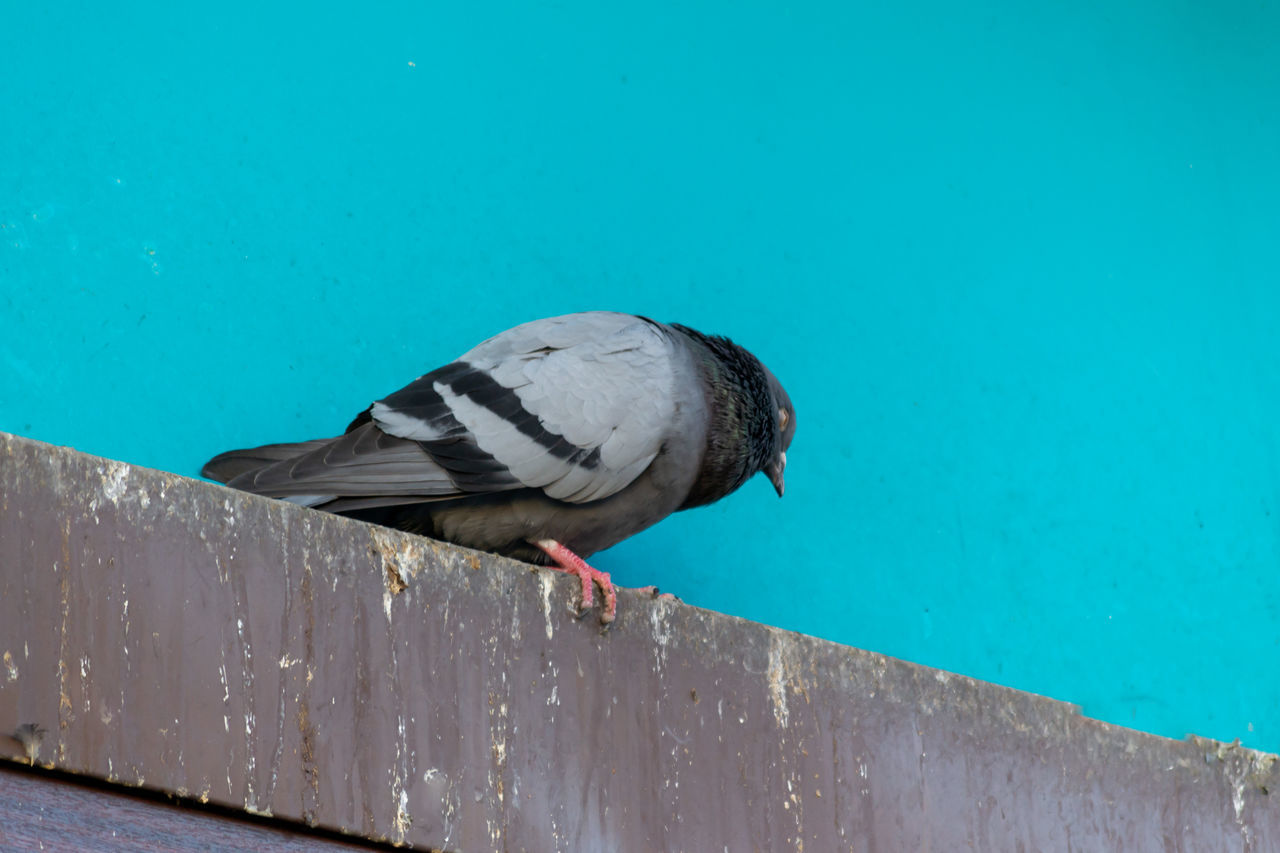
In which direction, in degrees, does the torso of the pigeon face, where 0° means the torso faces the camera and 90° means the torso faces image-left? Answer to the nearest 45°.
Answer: approximately 270°
